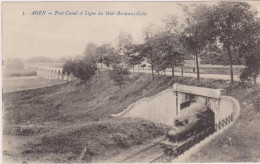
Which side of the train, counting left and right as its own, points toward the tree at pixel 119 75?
right

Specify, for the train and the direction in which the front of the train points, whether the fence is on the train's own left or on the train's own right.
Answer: on the train's own left
